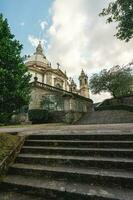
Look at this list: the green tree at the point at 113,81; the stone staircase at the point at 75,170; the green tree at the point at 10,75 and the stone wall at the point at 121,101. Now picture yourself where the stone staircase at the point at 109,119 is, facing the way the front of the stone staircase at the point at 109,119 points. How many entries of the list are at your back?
2

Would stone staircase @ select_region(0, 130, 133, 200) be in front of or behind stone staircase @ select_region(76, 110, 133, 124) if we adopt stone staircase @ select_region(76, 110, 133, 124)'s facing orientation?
in front

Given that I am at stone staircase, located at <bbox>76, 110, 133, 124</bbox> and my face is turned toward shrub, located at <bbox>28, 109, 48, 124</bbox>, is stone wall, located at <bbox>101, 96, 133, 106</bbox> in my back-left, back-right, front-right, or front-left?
back-right

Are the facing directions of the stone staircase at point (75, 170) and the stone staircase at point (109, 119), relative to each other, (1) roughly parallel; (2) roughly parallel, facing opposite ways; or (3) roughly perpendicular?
roughly parallel

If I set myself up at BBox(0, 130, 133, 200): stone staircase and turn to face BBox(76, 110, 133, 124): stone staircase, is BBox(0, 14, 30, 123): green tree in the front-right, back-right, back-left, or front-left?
front-left

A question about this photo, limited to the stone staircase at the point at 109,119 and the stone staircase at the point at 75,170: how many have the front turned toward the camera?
2

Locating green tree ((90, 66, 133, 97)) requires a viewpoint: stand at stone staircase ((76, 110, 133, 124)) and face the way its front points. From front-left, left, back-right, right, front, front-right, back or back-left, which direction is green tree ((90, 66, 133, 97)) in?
back

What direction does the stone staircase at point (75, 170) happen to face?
toward the camera

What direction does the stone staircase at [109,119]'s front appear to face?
toward the camera

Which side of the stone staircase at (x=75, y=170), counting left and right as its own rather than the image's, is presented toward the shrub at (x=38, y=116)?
back

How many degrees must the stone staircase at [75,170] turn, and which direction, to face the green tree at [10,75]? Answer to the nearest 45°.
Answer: approximately 135° to its right

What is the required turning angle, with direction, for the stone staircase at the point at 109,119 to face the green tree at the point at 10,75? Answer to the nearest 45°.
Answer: approximately 45° to its right
